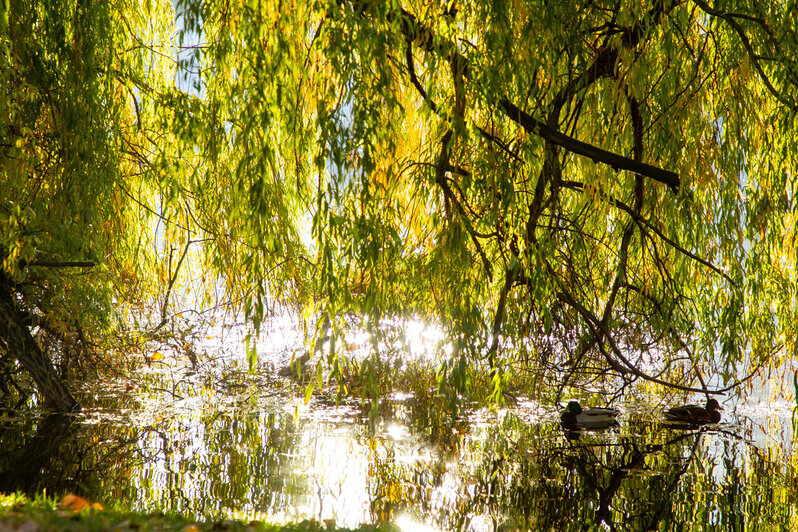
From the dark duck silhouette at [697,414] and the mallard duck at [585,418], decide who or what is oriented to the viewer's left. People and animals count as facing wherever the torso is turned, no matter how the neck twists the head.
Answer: the mallard duck at [585,418]

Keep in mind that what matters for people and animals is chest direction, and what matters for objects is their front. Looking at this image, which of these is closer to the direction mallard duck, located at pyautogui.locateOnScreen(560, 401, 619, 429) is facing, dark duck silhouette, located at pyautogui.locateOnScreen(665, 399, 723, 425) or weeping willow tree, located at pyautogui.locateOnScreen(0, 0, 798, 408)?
the weeping willow tree

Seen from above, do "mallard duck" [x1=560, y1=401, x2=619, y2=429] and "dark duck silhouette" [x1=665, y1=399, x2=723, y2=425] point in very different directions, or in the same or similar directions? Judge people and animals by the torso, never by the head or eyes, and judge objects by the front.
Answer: very different directions

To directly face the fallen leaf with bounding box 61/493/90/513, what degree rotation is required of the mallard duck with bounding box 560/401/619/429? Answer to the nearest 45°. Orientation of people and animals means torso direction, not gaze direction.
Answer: approximately 45° to its left

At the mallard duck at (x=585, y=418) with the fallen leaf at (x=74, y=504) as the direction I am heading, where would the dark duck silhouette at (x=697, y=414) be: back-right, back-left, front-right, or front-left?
back-left

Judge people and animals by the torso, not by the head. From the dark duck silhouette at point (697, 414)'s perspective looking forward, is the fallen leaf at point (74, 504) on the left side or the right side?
on its right

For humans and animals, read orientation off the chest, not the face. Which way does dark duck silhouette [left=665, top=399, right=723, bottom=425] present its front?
to the viewer's right

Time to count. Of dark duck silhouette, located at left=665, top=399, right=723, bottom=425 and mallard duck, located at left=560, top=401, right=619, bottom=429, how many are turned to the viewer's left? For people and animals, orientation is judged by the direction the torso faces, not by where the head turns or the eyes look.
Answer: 1

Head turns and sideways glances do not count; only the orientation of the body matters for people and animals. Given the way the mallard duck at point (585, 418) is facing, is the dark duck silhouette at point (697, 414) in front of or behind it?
behind

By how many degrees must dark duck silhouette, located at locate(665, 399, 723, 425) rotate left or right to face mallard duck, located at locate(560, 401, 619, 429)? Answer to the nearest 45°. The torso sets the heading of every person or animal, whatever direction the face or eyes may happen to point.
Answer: approximately 135° to its right
